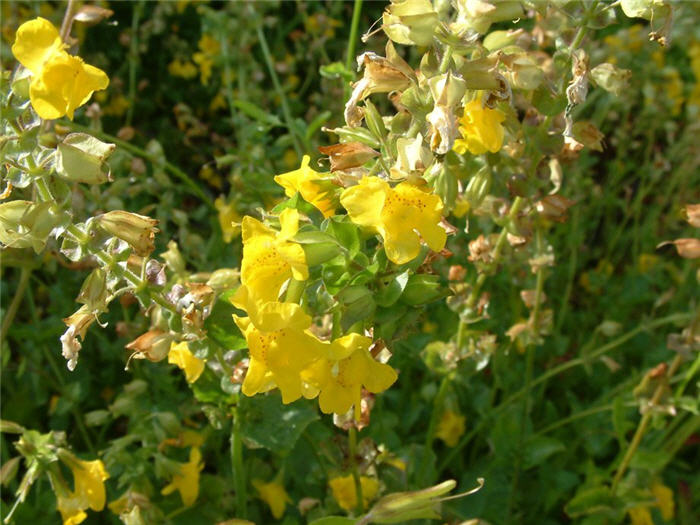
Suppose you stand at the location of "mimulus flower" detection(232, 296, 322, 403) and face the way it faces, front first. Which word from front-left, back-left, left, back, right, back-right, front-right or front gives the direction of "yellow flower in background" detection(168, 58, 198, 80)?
back

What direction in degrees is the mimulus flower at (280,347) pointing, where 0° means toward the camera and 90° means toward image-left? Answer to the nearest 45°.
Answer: approximately 0°

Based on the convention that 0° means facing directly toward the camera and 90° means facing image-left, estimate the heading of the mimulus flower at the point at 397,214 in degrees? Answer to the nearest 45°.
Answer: approximately 0°
